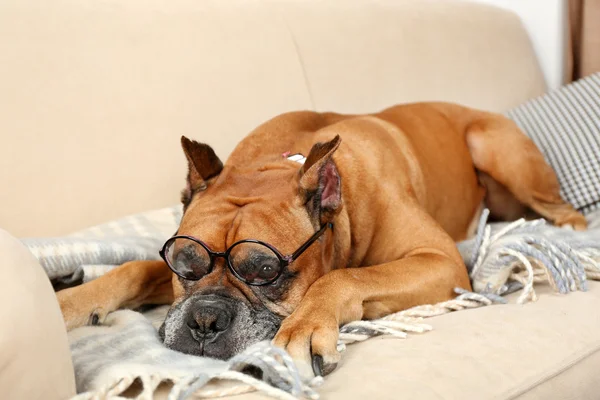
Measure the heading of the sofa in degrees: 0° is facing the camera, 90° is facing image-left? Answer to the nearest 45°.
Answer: approximately 315°

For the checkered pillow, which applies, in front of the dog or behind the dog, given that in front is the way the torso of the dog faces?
behind

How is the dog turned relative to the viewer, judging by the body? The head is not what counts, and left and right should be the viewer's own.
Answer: facing the viewer and to the left of the viewer
